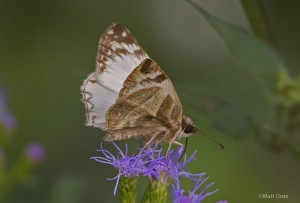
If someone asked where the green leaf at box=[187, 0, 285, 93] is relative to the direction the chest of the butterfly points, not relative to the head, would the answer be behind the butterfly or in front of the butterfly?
in front

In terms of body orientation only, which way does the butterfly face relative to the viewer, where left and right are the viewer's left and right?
facing to the right of the viewer

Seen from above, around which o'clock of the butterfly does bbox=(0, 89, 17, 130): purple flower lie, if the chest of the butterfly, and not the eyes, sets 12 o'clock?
The purple flower is roughly at 8 o'clock from the butterfly.
